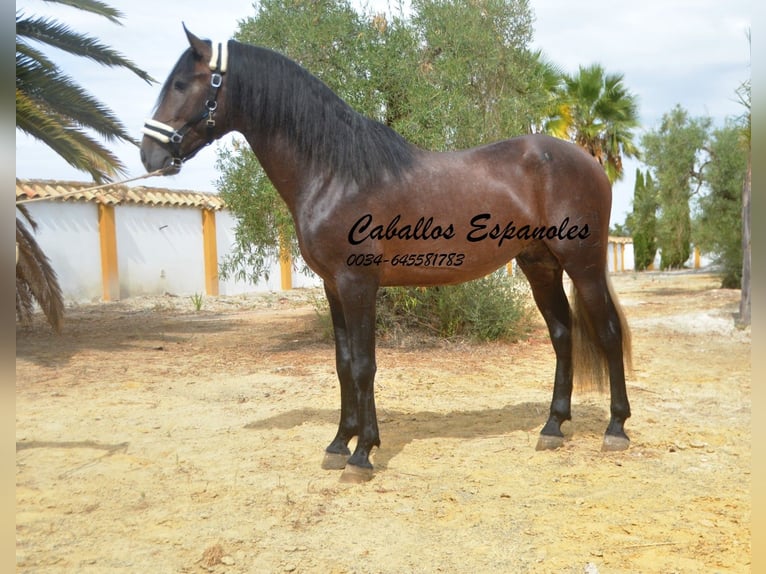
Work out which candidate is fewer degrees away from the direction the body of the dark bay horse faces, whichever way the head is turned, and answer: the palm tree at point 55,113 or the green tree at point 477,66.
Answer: the palm tree

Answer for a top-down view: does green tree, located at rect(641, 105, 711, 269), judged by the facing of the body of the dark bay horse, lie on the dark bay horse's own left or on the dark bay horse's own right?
on the dark bay horse's own right

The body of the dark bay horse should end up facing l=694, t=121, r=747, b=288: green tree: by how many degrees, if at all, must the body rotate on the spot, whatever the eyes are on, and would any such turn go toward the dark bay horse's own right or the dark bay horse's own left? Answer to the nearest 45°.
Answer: approximately 135° to the dark bay horse's own right

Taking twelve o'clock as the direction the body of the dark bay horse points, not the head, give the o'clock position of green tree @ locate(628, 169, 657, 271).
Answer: The green tree is roughly at 4 o'clock from the dark bay horse.

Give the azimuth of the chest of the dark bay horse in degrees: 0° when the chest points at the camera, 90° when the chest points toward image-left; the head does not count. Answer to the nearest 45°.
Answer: approximately 90°

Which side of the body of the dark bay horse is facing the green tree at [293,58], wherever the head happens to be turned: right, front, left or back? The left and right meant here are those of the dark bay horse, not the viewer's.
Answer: right

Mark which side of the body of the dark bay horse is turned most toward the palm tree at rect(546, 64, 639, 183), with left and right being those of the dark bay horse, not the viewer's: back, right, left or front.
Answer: right

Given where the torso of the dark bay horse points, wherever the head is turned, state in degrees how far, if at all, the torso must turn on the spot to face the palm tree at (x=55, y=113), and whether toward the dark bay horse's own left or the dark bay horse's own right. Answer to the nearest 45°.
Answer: approximately 45° to the dark bay horse's own right

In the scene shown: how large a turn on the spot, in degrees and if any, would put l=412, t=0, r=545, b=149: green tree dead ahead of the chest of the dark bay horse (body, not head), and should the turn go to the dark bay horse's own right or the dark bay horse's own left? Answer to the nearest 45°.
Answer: approximately 90° to the dark bay horse's own right
